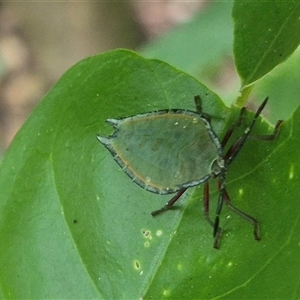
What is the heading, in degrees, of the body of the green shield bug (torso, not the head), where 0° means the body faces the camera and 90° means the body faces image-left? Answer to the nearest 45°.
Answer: approximately 270°
